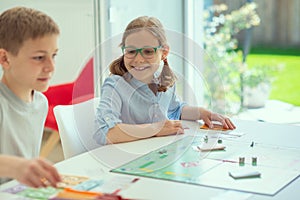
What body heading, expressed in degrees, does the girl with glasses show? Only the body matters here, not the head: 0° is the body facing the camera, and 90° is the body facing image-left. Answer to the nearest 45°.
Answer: approximately 315°

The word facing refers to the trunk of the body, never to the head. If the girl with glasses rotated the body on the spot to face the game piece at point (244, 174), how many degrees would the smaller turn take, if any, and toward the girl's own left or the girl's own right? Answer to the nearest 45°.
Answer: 0° — they already face it

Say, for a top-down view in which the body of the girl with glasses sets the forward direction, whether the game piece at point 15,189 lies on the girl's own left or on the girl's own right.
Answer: on the girl's own right

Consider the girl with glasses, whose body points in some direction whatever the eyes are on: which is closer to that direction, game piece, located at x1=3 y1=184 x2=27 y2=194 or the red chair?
the game piece

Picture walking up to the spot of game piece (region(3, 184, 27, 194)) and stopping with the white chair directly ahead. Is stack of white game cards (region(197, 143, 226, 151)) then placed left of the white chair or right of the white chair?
right
